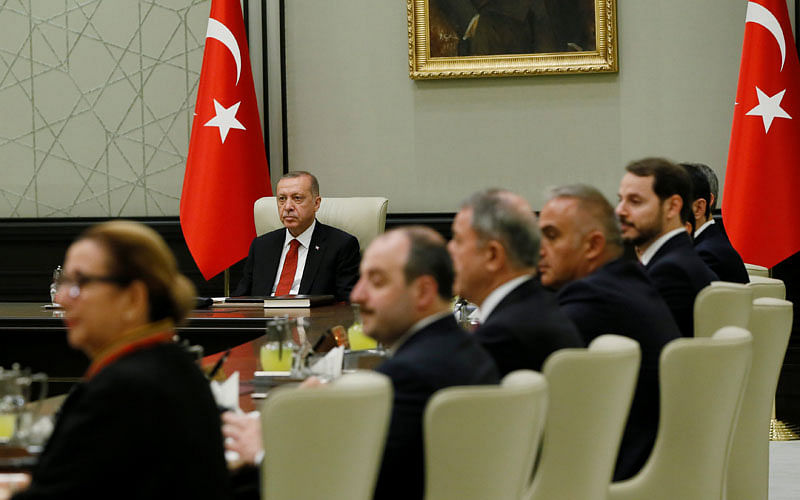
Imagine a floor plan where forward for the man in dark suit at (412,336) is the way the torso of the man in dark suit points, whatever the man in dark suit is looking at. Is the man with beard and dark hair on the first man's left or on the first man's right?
on the first man's right

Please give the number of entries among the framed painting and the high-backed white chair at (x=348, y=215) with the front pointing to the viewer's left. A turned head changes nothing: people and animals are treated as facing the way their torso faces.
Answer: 0

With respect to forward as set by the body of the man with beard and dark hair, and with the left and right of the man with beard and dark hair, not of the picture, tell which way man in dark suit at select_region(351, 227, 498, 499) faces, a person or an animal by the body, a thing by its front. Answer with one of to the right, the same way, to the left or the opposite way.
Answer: the same way

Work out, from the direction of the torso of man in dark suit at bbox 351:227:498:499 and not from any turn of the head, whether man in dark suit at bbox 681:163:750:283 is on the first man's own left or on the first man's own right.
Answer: on the first man's own right

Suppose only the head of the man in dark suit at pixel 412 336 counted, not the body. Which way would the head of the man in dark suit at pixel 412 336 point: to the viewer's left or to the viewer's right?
to the viewer's left

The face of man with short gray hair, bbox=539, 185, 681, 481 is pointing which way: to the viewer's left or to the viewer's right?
to the viewer's left

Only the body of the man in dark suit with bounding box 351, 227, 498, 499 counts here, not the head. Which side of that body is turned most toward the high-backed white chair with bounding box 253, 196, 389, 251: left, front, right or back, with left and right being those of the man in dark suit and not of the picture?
right

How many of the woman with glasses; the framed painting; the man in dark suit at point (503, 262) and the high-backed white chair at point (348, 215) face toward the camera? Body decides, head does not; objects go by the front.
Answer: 2

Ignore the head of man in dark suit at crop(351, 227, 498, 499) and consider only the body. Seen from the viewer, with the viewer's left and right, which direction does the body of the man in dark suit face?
facing to the left of the viewer

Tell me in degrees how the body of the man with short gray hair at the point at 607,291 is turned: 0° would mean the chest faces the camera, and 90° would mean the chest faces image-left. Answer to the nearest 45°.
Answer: approximately 90°

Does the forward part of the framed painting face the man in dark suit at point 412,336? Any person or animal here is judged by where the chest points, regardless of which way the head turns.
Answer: yes

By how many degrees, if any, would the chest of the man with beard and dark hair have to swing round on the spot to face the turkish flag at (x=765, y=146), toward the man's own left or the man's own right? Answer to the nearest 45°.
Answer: approximately 90° to the man's own right

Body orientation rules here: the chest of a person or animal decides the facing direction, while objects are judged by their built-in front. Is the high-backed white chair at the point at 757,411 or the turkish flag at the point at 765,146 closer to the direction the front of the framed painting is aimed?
the high-backed white chair

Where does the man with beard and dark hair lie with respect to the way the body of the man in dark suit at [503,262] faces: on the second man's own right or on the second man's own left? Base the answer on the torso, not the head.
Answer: on the second man's own right

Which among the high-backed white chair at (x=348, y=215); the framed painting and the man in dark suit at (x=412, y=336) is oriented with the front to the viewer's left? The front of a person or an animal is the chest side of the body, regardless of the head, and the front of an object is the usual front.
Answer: the man in dark suit

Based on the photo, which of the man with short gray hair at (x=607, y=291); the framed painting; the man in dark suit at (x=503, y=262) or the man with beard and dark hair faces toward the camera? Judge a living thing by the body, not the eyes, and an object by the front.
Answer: the framed painting

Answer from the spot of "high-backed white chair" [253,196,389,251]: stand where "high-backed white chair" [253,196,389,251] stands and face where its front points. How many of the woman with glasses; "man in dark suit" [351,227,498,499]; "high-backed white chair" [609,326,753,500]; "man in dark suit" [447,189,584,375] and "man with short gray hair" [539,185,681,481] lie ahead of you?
5

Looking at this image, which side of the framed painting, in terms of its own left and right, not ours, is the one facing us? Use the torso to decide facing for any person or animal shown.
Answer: front

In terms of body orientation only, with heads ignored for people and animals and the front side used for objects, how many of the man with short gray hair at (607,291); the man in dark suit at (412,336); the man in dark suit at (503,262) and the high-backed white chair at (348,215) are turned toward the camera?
1
